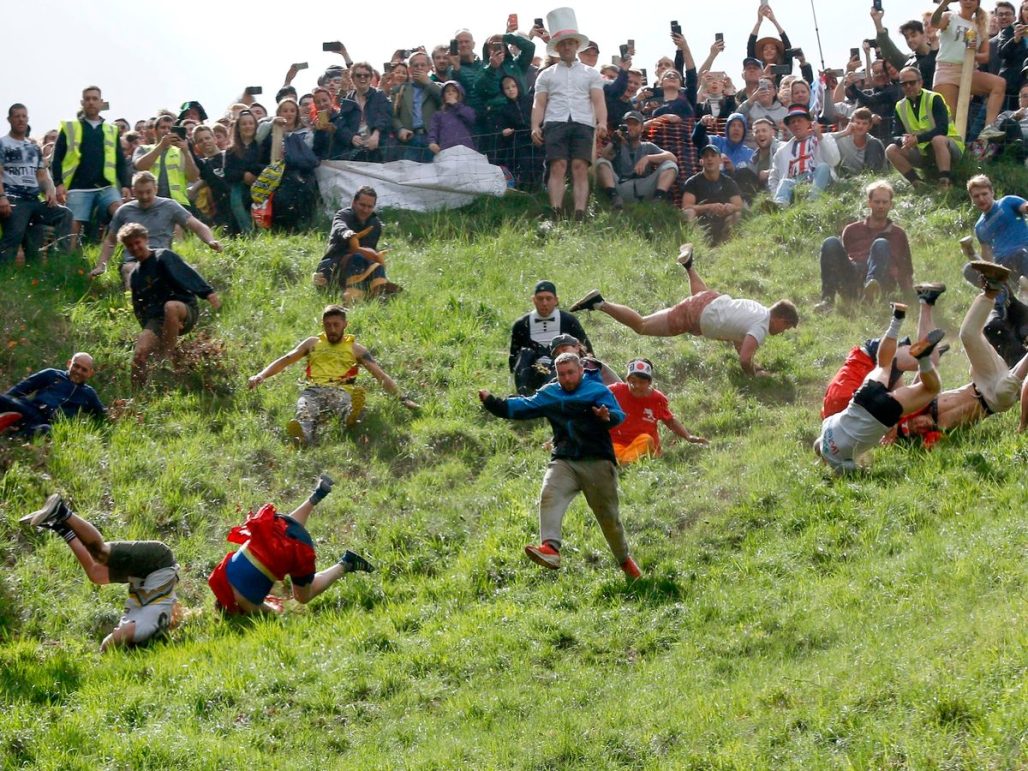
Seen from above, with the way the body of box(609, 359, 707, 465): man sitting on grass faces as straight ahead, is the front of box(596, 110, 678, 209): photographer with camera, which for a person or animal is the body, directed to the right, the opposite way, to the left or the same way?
the same way

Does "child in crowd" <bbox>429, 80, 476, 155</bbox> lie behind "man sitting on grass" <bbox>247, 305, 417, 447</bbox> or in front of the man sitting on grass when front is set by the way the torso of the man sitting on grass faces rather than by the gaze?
behind

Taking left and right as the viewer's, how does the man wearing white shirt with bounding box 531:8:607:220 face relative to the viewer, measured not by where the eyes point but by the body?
facing the viewer

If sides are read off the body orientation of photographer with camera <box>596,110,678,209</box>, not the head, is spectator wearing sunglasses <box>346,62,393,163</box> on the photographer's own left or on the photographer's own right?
on the photographer's own right

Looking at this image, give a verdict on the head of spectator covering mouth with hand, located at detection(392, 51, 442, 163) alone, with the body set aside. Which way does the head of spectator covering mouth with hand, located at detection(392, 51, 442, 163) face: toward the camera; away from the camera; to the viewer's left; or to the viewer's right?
toward the camera

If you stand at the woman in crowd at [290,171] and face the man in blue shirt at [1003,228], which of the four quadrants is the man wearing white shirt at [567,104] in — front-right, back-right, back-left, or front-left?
front-left

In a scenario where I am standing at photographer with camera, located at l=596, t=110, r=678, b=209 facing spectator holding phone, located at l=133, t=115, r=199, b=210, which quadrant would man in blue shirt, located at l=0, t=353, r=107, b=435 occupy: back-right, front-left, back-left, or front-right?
front-left

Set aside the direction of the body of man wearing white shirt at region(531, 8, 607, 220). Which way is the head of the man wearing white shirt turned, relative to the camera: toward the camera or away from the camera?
toward the camera

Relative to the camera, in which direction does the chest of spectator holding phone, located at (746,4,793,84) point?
toward the camera

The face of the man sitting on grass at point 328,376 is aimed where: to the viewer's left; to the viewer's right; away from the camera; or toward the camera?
toward the camera

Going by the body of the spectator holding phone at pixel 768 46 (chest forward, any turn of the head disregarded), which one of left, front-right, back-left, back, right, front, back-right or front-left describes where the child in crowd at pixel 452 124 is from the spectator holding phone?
front-right

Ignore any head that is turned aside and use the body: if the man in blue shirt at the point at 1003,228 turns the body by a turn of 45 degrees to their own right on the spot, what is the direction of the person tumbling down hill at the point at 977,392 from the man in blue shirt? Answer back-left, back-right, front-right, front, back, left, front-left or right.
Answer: left

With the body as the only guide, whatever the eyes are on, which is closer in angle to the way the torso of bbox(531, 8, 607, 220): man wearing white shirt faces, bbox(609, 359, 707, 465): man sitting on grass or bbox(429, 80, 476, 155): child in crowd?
the man sitting on grass

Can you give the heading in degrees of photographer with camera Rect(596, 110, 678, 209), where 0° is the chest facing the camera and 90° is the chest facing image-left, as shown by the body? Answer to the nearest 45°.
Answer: approximately 0°

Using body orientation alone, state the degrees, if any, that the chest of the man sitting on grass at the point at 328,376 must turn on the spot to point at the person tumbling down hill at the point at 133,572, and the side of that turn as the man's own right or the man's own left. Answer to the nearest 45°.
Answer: approximately 45° to the man's own right

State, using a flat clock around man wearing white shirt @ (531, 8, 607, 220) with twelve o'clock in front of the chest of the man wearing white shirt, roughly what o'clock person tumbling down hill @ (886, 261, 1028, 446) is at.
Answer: The person tumbling down hill is roughly at 11 o'clock from the man wearing white shirt.

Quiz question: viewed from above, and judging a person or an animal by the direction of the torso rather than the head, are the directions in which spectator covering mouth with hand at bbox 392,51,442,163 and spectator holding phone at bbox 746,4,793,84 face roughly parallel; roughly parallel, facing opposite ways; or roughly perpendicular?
roughly parallel

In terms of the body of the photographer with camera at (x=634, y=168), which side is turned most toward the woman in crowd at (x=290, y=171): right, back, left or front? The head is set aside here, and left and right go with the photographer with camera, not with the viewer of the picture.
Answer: right

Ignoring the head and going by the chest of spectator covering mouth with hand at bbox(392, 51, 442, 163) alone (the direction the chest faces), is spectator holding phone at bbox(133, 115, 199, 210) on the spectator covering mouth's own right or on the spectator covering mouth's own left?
on the spectator covering mouth's own right

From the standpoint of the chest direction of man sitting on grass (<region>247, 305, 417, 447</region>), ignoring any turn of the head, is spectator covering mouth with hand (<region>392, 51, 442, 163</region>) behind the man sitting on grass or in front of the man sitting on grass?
behind

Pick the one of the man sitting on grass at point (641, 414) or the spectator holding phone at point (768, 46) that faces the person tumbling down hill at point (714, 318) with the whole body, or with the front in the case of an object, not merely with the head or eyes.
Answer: the spectator holding phone

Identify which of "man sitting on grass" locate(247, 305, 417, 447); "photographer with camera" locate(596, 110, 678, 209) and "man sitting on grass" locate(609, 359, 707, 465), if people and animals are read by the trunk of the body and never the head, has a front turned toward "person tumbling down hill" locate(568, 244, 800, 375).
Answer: the photographer with camera

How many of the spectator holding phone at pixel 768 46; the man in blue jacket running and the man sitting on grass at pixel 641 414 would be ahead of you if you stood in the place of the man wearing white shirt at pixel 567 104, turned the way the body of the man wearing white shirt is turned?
2

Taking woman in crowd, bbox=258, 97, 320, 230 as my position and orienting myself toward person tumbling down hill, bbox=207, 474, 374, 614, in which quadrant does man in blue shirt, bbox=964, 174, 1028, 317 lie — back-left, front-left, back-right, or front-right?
front-left

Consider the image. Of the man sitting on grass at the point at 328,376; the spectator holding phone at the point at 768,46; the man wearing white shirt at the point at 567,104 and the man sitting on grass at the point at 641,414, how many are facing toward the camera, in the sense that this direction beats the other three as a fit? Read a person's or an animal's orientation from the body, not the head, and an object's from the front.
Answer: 4

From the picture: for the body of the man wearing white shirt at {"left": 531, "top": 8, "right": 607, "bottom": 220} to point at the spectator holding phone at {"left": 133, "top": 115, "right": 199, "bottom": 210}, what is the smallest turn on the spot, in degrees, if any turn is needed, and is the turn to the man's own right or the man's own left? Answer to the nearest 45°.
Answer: approximately 90° to the man's own right
